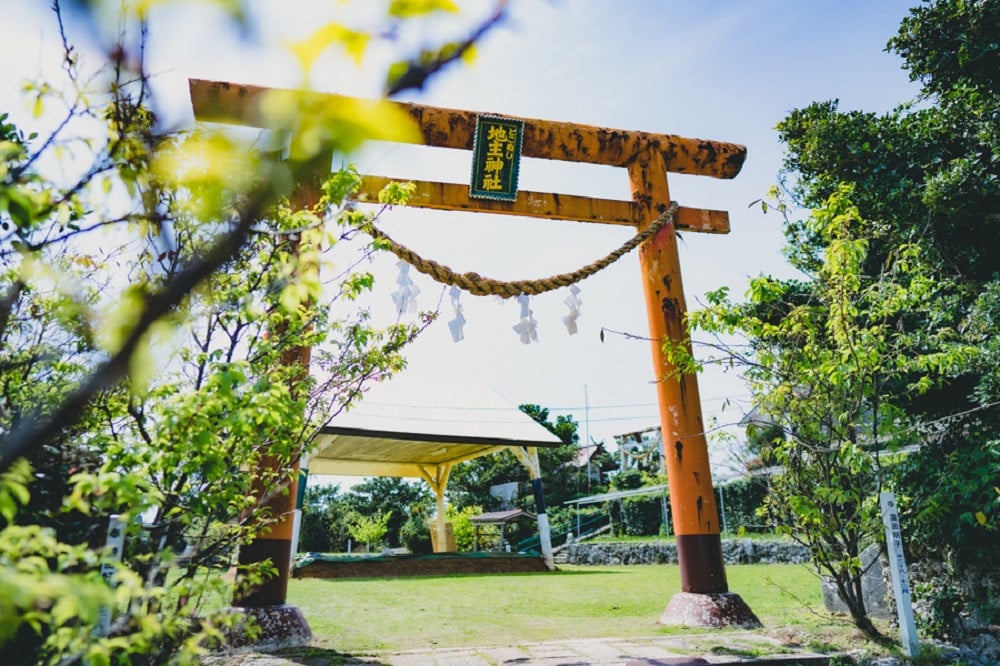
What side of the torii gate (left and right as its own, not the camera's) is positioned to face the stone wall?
back

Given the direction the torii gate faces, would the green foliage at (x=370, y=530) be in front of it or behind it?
behind

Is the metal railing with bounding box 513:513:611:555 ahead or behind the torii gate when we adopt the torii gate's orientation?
behind

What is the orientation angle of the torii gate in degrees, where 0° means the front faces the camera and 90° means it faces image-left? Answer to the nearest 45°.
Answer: approximately 0°

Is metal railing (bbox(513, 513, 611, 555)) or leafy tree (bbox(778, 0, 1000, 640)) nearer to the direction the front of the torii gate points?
the leafy tree

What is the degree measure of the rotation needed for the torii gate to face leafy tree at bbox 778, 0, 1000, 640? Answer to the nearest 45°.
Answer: approximately 90° to its left

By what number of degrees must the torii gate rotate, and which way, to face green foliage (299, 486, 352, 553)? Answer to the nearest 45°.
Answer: approximately 180°

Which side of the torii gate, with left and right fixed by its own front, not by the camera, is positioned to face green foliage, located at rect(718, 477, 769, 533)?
back
